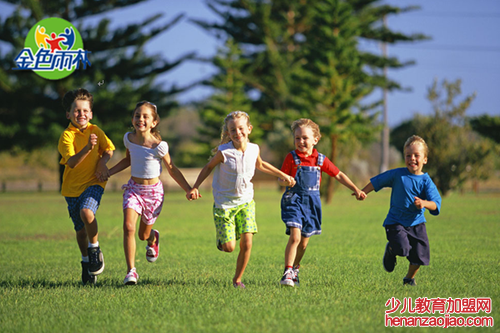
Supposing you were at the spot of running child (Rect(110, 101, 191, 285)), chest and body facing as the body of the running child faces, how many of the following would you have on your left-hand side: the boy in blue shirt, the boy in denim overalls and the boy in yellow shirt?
2

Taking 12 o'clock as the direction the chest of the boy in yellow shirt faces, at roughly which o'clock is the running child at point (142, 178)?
The running child is roughly at 10 o'clock from the boy in yellow shirt.

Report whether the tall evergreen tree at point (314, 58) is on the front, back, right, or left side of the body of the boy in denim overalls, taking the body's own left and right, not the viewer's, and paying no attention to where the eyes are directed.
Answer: back

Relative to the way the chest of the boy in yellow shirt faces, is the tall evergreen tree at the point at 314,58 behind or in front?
behind

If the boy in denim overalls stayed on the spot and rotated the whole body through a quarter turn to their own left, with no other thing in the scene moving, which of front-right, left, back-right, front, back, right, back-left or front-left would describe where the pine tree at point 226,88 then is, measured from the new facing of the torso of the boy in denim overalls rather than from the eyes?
left

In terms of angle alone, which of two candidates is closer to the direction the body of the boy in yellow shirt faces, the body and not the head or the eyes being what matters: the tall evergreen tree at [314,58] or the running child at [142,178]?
the running child

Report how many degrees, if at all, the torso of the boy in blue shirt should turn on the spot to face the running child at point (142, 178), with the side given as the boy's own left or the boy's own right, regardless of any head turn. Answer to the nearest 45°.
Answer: approximately 90° to the boy's own right
